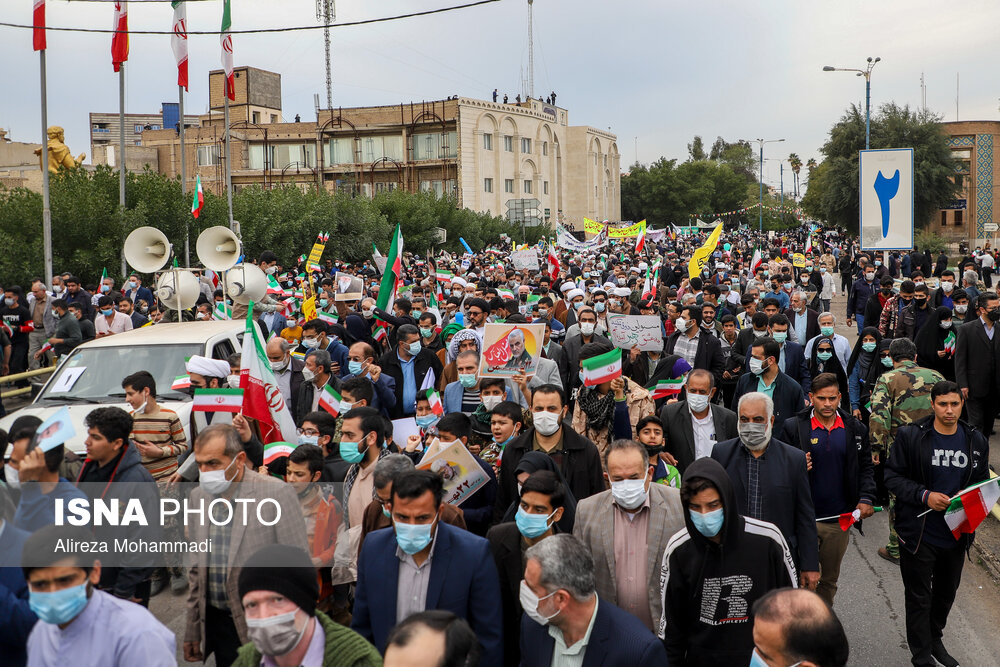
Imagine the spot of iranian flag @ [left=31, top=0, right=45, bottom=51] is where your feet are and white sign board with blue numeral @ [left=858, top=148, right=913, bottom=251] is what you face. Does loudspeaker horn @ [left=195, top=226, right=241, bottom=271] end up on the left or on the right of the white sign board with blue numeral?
right

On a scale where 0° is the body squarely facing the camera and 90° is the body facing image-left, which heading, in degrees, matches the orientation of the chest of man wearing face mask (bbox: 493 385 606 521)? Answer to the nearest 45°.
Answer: approximately 0°

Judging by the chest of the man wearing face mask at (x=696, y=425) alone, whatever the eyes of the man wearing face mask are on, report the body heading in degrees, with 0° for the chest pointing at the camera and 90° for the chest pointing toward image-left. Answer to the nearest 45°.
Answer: approximately 0°

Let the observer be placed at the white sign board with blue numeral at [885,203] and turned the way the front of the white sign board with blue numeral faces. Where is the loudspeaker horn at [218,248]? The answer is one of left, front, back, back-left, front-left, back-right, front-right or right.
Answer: front-right

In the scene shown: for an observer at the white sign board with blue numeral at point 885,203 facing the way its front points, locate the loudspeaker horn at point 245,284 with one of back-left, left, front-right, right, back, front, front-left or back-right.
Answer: front-right
